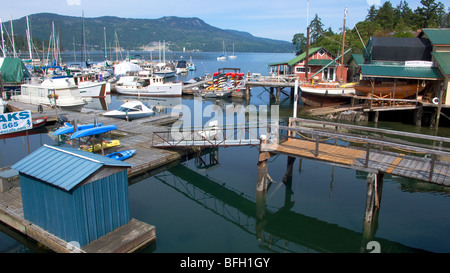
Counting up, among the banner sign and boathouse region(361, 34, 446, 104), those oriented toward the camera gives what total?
2

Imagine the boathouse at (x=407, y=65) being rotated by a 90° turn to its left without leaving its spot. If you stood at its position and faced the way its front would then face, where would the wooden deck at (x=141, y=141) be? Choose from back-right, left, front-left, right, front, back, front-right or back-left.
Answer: back-right

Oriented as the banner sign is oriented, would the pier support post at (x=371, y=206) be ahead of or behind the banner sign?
ahead

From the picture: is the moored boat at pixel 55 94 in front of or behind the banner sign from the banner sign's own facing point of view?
behind

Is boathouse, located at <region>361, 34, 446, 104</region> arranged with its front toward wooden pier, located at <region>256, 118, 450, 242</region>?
yes

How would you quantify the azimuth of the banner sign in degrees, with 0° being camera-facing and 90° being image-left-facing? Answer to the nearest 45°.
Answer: approximately 0°

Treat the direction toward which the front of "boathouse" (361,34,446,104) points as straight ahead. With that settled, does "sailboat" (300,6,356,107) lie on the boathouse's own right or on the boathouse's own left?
on the boathouse's own right

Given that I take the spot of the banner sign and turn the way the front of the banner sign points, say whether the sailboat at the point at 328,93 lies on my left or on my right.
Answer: on my left
